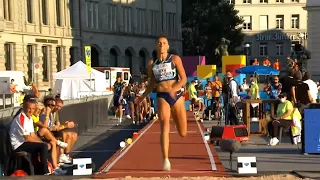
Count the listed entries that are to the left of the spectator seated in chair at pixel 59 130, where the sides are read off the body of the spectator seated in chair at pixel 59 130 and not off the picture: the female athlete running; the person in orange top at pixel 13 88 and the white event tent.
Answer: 2

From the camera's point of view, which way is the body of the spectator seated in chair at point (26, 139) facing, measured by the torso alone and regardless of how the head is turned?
to the viewer's right

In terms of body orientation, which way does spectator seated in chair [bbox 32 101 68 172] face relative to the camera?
to the viewer's right

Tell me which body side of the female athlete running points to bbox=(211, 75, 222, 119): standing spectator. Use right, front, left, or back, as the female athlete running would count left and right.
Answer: back

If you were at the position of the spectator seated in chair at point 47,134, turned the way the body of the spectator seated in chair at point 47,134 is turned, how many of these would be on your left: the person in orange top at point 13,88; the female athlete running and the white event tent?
2

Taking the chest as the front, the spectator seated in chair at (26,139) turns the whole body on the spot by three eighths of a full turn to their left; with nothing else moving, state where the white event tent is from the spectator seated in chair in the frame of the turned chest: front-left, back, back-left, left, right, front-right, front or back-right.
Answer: front-right

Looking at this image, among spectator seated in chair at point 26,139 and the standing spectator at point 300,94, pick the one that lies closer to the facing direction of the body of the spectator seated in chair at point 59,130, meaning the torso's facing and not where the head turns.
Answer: the standing spectator

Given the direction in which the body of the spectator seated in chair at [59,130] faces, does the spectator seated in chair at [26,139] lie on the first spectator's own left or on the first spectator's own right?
on the first spectator's own right

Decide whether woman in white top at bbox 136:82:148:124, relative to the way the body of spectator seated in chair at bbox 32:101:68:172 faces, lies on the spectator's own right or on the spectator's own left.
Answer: on the spectator's own left
